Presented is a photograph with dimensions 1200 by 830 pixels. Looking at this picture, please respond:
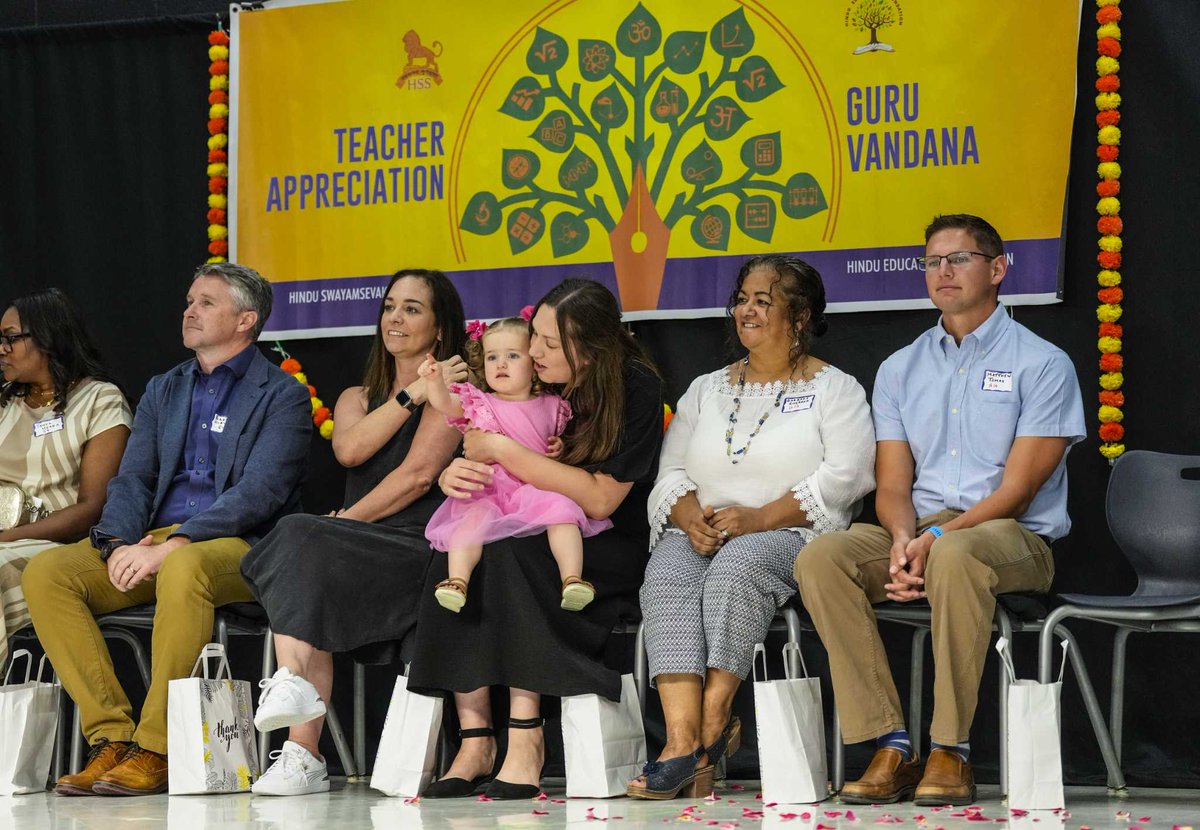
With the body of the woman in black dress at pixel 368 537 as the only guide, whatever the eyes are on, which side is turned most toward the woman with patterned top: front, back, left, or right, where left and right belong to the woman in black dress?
right

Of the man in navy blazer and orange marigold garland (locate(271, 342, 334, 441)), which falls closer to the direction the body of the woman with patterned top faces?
the man in navy blazer

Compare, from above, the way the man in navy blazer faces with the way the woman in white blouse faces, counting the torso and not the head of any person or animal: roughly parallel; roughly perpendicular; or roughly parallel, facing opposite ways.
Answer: roughly parallel

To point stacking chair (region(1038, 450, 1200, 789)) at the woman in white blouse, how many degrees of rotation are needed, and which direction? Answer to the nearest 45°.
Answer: approximately 45° to its right

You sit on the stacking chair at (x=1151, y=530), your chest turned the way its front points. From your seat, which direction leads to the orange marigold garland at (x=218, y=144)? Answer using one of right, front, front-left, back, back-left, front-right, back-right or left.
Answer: front-right

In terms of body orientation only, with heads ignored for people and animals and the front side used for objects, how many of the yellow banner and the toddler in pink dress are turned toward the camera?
2

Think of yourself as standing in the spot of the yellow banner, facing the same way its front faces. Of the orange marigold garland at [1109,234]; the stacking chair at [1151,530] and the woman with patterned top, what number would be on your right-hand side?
1

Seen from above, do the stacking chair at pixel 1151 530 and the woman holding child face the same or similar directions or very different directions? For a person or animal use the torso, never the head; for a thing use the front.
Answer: same or similar directions

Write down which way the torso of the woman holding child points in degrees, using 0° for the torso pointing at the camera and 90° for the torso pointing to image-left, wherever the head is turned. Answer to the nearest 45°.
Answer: approximately 45°

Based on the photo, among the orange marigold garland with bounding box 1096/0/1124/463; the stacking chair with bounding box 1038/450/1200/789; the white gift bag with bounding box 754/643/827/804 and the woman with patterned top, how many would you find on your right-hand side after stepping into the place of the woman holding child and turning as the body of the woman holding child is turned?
1

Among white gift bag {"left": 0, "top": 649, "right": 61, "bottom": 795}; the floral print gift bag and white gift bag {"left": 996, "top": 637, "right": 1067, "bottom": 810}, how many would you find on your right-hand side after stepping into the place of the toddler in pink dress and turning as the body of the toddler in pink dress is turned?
2

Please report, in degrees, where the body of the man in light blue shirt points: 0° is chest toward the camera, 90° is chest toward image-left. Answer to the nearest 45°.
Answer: approximately 45°

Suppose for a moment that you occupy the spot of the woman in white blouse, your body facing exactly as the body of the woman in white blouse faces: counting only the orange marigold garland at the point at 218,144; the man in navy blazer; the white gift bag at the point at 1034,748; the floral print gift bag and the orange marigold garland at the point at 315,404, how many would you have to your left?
1

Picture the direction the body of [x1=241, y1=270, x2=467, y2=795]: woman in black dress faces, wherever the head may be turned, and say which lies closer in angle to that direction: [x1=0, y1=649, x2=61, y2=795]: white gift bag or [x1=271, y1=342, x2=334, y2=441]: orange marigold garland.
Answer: the white gift bag

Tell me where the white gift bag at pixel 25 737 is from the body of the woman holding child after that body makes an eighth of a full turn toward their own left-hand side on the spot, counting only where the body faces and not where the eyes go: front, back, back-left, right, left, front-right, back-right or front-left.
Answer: right

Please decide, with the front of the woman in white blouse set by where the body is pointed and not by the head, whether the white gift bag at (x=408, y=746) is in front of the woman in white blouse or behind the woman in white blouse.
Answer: in front

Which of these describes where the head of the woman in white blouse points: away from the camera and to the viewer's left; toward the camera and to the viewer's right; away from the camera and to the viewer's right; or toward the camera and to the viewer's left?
toward the camera and to the viewer's left
